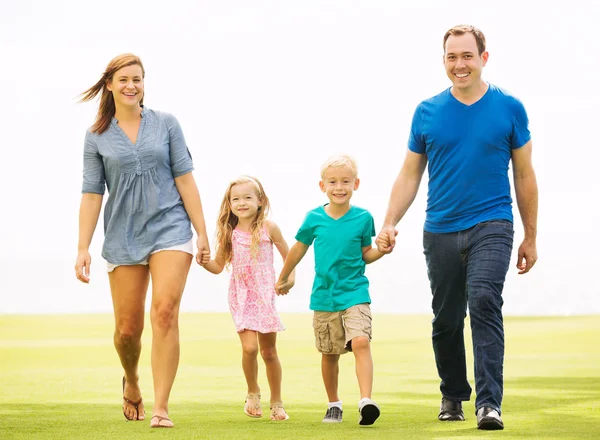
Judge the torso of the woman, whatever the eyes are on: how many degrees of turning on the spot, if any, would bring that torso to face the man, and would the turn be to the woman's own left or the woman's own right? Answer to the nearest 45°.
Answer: approximately 90° to the woman's own left

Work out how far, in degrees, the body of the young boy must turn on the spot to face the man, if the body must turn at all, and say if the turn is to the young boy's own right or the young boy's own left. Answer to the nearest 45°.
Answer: approximately 45° to the young boy's own left

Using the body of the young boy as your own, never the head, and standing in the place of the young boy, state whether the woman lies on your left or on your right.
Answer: on your right

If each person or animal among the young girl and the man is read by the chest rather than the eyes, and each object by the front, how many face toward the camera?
2

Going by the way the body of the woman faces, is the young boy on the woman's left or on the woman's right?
on the woman's left

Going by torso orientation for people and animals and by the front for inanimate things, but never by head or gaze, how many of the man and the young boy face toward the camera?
2
